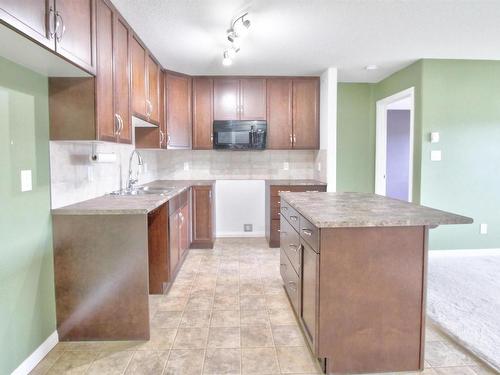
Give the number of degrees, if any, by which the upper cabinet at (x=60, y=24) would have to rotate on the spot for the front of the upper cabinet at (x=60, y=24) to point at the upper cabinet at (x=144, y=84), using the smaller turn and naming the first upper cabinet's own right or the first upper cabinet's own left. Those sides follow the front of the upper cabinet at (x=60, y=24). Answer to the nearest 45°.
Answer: approximately 90° to the first upper cabinet's own left

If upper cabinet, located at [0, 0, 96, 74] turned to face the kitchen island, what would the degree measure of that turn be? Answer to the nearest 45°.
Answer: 0° — it already faces it

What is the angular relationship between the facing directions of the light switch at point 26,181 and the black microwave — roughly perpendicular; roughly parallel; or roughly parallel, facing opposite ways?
roughly perpendicular

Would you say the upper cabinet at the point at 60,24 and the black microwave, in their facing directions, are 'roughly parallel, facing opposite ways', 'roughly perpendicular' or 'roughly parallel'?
roughly perpendicular

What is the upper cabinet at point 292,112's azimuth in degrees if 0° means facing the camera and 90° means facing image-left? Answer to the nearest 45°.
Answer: approximately 0°

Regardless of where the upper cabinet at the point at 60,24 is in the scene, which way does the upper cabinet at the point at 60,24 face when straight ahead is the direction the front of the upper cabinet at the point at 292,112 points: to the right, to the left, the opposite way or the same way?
to the left

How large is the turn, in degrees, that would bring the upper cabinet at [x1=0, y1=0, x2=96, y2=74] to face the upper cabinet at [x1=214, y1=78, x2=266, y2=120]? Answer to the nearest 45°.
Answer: approximately 90° to its left

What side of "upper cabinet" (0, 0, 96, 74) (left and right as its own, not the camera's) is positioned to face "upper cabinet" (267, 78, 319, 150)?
left

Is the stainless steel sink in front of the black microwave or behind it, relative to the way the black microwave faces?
in front
